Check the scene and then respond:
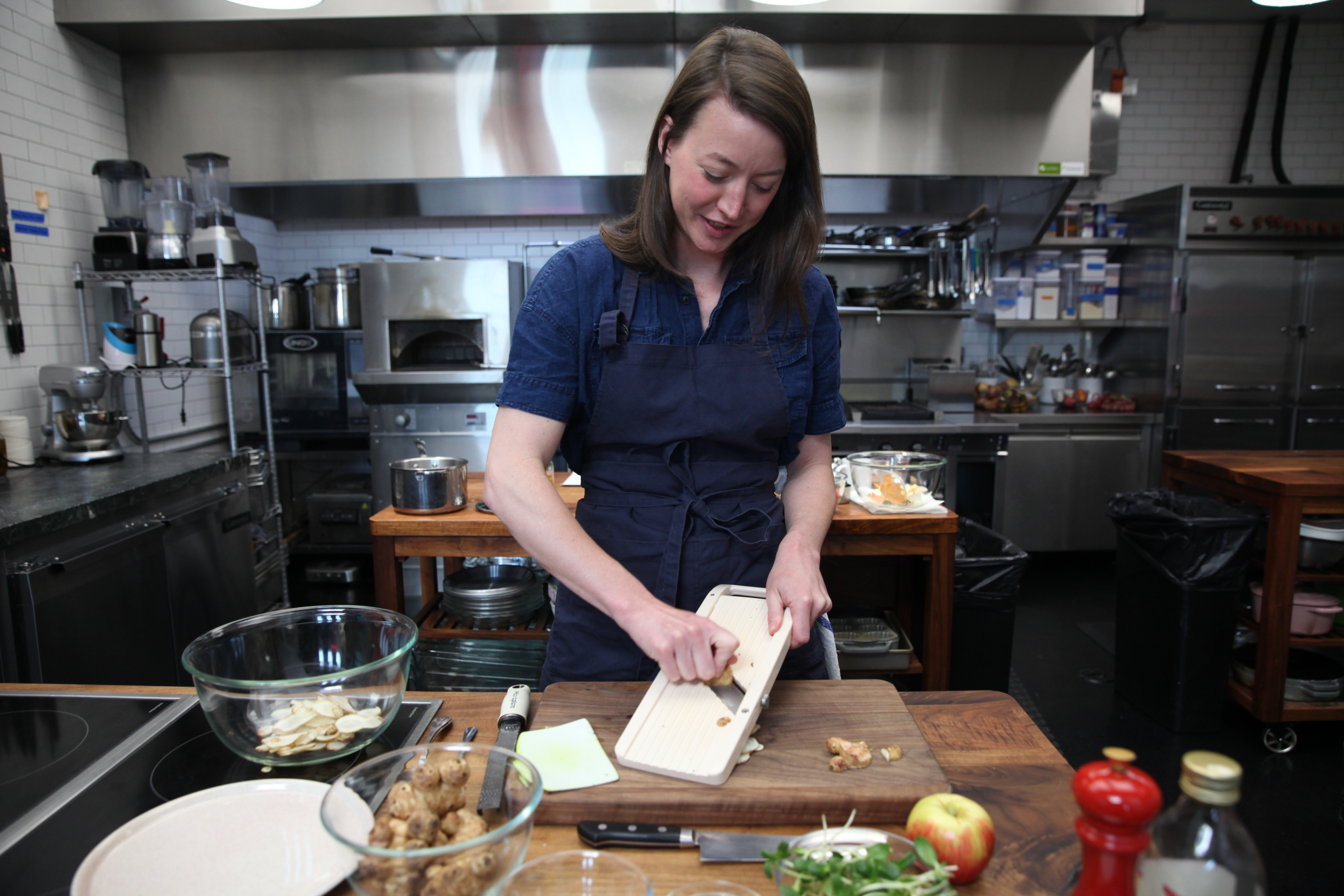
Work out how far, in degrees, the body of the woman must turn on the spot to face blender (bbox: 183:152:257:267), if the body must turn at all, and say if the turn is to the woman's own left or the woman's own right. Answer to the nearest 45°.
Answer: approximately 135° to the woman's own right

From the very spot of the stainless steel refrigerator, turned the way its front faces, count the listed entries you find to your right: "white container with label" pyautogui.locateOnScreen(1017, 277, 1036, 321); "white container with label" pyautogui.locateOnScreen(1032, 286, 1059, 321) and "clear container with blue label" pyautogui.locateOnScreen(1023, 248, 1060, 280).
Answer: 3

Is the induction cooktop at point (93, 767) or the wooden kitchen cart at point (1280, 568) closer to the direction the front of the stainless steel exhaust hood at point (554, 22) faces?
the induction cooktop

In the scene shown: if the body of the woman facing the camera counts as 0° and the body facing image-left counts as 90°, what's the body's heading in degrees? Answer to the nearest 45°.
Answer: approximately 0°

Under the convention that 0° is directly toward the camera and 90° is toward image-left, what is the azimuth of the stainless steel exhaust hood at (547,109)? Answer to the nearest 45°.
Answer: approximately 0°

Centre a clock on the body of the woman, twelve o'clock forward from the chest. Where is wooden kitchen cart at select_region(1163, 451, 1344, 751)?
The wooden kitchen cart is roughly at 8 o'clock from the woman.

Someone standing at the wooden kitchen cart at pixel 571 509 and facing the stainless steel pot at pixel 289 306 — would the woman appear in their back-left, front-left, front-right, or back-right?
back-left

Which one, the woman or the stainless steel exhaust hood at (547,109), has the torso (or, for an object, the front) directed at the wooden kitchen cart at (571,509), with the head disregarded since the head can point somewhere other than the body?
the stainless steel exhaust hood

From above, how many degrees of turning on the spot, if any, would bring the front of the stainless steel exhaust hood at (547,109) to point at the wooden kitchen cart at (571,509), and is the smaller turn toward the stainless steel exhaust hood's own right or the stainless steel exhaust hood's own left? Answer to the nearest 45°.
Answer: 0° — it already faces it
